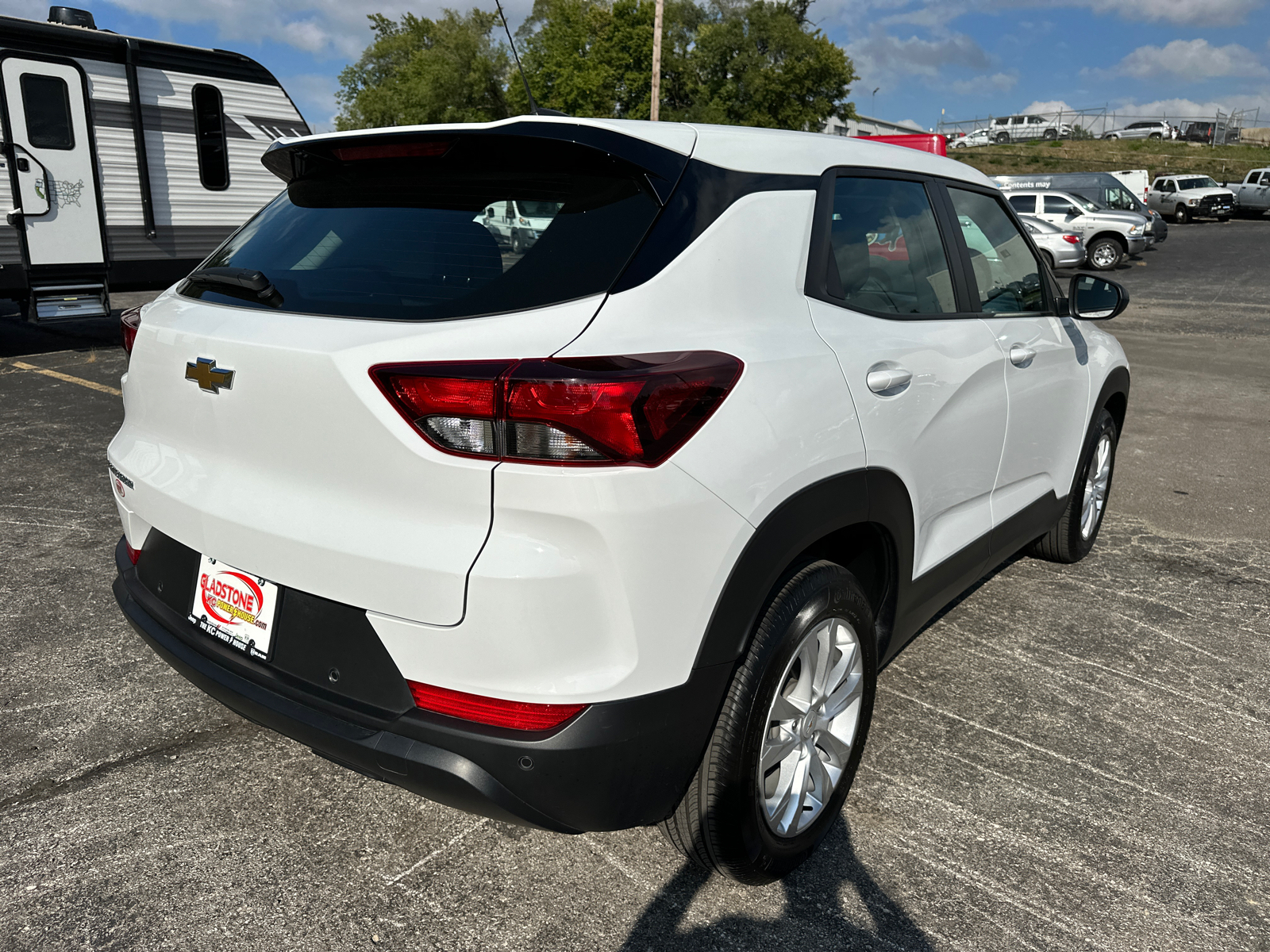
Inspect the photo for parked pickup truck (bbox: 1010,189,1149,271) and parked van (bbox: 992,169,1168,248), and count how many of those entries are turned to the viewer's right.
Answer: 2

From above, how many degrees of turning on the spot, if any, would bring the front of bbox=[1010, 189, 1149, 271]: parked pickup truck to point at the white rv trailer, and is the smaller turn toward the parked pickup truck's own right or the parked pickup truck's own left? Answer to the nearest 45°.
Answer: approximately 135° to the parked pickup truck's own right

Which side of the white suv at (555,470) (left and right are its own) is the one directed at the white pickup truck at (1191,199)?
front

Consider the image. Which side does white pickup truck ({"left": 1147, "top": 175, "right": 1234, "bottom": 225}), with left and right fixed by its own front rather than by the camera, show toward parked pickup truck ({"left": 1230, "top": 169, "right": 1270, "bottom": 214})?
left

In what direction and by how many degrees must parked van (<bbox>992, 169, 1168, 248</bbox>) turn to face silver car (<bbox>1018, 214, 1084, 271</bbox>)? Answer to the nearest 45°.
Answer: approximately 90° to its right

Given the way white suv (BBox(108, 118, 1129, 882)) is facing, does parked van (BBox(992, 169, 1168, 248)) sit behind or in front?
in front

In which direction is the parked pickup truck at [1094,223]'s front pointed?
to the viewer's right

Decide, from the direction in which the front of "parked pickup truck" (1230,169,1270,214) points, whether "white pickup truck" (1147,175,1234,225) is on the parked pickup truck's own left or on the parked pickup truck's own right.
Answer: on the parked pickup truck's own right

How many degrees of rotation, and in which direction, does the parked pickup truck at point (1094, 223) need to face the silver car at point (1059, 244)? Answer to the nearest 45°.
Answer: approximately 90° to its right

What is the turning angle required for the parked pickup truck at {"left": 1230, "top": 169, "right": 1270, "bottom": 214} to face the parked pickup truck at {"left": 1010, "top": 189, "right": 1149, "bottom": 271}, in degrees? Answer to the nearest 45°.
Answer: approximately 45° to its right

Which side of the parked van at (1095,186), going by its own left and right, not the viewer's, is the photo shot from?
right

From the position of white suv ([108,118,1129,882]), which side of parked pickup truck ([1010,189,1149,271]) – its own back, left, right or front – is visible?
right

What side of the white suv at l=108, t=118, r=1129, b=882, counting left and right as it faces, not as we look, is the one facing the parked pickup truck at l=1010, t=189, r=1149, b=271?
front

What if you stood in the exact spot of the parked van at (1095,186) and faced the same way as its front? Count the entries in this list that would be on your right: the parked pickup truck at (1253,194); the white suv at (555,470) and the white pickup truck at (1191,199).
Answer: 1
